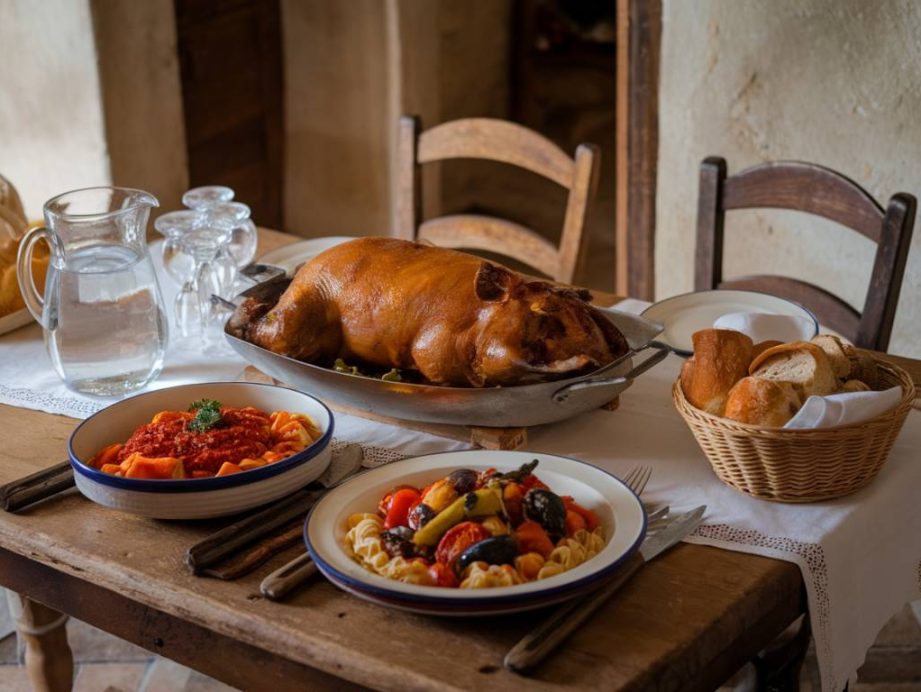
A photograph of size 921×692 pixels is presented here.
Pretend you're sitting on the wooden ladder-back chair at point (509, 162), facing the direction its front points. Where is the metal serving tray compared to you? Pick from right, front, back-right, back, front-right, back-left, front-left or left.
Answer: front-left

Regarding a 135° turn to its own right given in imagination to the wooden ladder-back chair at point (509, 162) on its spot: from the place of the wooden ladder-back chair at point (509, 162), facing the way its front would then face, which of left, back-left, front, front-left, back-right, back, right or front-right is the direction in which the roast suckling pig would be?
back

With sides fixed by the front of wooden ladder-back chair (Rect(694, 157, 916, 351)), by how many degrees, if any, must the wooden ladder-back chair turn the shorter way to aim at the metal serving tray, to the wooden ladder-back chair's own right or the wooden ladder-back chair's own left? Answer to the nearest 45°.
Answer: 0° — it already faces it

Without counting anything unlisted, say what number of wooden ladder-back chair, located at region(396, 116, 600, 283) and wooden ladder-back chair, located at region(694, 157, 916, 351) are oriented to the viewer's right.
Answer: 0

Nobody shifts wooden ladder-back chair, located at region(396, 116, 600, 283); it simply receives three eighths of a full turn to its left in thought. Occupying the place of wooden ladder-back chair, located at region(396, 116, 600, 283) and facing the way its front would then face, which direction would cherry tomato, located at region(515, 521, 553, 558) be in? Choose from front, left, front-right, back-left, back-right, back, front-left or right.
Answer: right

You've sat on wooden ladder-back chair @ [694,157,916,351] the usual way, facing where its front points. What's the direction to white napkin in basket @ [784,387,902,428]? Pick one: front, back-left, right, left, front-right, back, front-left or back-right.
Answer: front-left

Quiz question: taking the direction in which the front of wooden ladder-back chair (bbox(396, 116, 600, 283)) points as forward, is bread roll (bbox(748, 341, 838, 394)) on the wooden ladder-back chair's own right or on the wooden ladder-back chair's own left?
on the wooden ladder-back chair's own left

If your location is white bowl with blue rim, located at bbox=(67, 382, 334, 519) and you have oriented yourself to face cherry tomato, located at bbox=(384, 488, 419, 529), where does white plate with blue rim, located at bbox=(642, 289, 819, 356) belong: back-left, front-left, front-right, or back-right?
front-left

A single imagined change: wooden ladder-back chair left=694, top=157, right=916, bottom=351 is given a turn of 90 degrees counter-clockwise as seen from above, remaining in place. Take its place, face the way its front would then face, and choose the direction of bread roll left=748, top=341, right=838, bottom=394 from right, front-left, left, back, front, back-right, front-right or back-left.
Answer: front-right

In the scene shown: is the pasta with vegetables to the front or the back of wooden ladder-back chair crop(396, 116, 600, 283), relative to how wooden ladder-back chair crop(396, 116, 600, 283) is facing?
to the front

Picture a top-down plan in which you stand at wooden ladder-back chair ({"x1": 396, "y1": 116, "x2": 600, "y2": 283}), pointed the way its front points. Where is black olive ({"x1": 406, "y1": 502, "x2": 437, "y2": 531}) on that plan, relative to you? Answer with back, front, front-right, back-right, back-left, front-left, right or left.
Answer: front-left

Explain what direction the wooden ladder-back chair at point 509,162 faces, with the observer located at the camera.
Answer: facing the viewer and to the left of the viewer

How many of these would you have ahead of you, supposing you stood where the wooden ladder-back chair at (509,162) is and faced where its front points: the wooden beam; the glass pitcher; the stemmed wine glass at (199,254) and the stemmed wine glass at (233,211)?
3

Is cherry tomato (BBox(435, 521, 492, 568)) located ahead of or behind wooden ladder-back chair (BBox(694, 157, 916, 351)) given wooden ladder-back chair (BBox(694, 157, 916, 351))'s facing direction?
ahead

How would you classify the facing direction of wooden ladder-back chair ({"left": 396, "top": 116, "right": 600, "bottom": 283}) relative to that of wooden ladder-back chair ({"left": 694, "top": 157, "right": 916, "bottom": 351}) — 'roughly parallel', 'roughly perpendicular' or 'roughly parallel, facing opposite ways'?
roughly parallel
